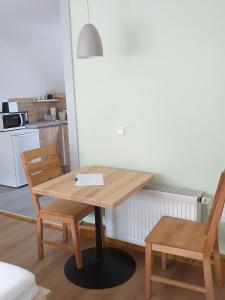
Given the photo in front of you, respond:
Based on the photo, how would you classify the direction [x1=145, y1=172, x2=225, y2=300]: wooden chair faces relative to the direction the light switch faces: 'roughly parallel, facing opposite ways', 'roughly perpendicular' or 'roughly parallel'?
roughly perpendicular

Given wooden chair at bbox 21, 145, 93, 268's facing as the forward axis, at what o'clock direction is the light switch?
The light switch is roughly at 10 o'clock from the wooden chair.

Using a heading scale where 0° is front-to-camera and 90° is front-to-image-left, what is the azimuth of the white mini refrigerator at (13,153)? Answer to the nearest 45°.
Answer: approximately 315°

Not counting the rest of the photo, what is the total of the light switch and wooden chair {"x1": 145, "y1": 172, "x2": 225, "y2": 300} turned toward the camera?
1

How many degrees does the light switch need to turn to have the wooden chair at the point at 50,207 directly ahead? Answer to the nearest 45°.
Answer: approximately 45° to its right

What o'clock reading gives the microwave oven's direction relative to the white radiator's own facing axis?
The microwave oven is roughly at 3 o'clock from the white radiator.

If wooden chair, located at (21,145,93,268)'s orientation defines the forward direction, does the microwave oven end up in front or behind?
behind

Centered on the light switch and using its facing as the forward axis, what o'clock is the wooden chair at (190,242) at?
The wooden chair is roughly at 11 o'clock from the light switch.

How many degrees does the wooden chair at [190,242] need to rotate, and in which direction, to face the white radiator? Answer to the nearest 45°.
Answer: approximately 45° to its right

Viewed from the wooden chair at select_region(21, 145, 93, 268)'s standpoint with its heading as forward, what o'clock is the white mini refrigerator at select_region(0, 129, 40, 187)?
The white mini refrigerator is roughly at 7 o'clock from the wooden chair.

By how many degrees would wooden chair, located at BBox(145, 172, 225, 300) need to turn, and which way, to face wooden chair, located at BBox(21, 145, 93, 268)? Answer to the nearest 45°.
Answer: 0° — it already faces it

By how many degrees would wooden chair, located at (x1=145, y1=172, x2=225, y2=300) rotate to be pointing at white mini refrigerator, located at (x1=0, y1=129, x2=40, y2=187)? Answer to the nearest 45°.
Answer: approximately 45° to its right

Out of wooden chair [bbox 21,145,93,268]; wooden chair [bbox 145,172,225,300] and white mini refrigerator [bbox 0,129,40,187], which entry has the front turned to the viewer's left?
wooden chair [bbox 145,172,225,300]

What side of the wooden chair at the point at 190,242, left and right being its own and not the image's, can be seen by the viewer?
left
